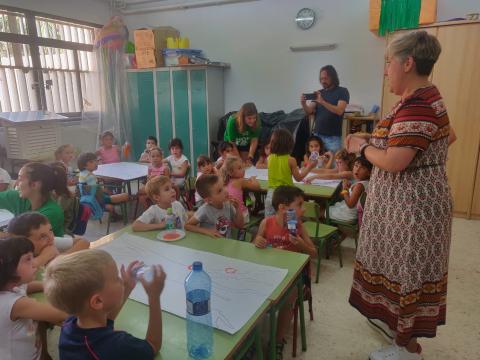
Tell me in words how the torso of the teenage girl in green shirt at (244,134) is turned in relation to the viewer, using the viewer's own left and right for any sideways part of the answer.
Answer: facing the viewer and to the right of the viewer

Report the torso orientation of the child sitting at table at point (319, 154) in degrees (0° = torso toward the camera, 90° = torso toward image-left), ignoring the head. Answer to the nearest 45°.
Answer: approximately 0°

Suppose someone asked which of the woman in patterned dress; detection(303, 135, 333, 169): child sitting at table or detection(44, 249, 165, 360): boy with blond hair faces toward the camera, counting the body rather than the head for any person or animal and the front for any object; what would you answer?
the child sitting at table

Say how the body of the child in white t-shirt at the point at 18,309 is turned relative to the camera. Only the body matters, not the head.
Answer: to the viewer's right

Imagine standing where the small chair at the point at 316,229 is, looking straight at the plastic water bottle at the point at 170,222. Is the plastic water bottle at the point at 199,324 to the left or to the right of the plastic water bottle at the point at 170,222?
left

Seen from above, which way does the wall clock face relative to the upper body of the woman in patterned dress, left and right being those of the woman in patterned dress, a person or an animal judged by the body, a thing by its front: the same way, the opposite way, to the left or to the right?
to the left

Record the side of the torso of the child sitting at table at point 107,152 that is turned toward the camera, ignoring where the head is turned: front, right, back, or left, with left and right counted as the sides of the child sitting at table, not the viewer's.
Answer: front

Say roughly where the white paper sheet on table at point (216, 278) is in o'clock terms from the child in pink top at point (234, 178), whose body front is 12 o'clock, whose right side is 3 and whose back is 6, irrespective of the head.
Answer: The white paper sheet on table is roughly at 3 o'clock from the child in pink top.

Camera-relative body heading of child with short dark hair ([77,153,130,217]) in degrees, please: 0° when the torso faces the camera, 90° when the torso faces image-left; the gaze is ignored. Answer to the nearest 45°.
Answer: approximately 270°

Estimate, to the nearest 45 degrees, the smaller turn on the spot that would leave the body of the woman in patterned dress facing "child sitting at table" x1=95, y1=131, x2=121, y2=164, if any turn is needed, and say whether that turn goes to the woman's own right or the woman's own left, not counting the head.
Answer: approximately 45° to the woman's own right

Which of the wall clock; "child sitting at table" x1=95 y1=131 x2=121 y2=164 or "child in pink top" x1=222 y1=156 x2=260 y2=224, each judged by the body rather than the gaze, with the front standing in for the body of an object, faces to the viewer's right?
the child in pink top

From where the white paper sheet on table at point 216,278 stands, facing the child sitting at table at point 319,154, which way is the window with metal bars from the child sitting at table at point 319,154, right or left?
left

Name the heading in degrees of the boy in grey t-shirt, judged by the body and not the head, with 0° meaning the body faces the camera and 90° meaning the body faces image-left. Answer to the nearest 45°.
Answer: approximately 315°
